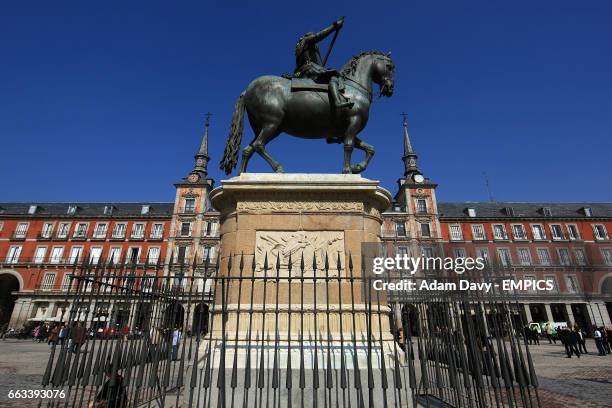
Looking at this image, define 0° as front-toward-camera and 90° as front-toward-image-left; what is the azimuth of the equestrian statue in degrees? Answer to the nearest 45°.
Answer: approximately 270°

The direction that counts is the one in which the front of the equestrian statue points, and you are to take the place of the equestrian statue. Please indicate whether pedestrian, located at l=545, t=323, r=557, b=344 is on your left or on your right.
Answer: on your left
